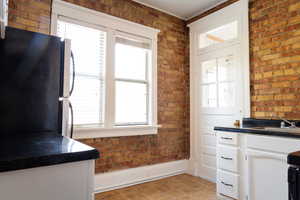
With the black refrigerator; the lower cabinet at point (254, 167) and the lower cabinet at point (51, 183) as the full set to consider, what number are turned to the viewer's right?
2

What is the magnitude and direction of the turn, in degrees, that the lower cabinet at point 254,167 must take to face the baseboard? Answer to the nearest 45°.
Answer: approximately 45° to its right

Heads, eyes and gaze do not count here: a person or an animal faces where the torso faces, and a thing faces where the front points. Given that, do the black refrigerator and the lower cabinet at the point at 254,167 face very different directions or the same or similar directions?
very different directions

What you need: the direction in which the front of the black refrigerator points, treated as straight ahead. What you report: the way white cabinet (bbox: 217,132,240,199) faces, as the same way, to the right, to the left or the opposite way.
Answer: the opposite way

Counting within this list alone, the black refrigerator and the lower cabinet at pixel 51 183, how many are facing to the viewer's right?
2

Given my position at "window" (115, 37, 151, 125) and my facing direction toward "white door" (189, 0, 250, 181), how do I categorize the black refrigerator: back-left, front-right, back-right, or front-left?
back-right

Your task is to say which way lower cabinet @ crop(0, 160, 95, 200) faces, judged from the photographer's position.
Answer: facing to the right of the viewer

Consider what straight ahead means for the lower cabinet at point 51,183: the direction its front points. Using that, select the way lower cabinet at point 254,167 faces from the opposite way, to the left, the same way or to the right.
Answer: the opposite way

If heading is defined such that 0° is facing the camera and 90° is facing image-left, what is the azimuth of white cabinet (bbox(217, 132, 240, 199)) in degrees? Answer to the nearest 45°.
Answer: approximately 45°

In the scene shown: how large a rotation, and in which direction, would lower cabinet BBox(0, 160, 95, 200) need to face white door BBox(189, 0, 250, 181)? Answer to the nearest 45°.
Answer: approximately 45° to its left

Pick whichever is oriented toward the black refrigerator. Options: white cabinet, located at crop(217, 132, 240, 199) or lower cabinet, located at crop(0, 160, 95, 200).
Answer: the white cabinet

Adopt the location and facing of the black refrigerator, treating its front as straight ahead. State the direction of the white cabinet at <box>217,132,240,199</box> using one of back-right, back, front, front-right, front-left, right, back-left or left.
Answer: front

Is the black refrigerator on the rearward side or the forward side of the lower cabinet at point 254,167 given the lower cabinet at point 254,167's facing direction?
on the forward side

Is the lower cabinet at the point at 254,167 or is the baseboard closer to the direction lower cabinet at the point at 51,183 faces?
the lower cabinet

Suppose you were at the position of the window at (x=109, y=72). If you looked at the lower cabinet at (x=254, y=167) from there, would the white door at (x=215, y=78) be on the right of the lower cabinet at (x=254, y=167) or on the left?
left

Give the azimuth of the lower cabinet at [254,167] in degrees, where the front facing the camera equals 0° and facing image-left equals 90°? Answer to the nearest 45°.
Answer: approximately 45°

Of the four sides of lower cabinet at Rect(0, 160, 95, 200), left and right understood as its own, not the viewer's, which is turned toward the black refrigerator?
left

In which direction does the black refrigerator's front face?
to the viewer's right

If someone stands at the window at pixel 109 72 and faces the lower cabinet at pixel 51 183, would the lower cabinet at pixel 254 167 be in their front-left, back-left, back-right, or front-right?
front-left
